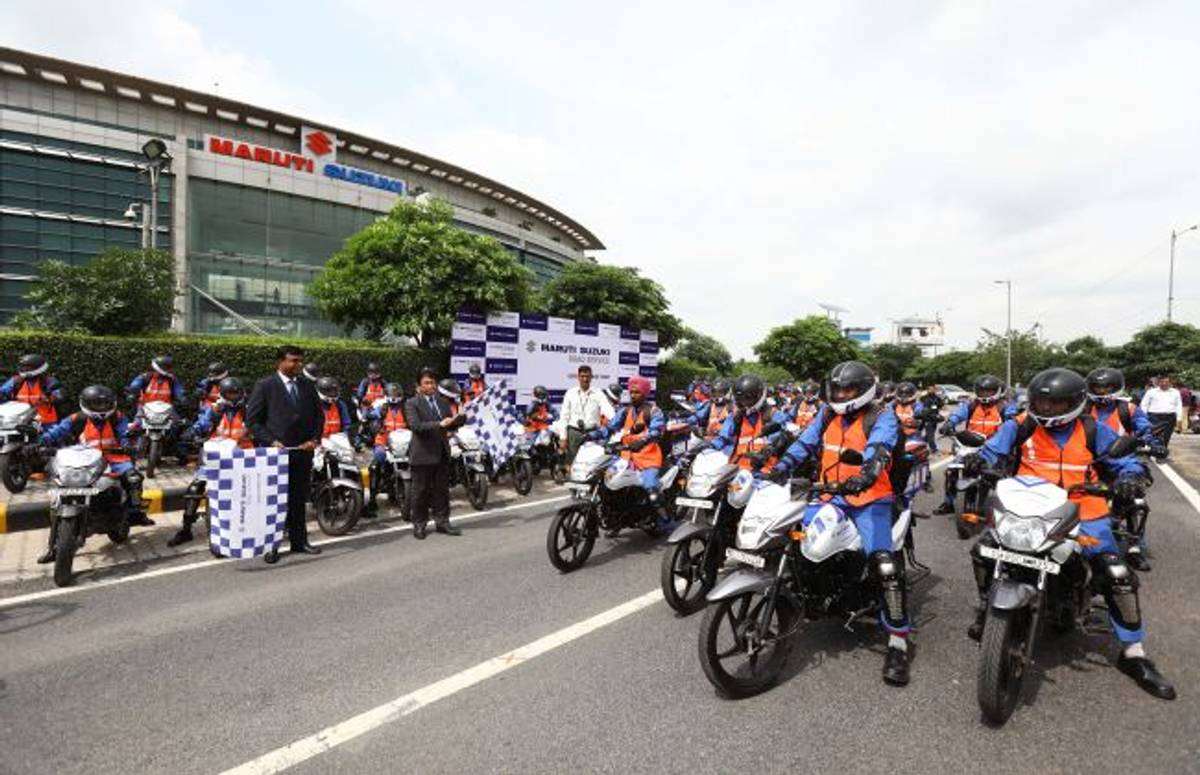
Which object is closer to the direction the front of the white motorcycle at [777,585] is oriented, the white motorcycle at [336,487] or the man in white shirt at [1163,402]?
the white motorcycle

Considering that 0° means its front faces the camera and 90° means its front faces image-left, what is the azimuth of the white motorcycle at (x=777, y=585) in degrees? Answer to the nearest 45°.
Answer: approximately 45°

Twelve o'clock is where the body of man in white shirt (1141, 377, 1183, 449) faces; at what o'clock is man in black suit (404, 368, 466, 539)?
The man in black suit is roughly at 1 o'clock from the man in white shirt.

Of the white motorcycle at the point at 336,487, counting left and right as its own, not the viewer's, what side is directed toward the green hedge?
back

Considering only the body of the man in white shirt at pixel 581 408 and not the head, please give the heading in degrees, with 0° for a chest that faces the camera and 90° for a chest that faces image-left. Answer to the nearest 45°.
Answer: approximately 0°

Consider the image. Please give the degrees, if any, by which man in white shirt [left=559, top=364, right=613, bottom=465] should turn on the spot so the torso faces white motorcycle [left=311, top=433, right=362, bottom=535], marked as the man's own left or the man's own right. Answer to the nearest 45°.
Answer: approximately 45° to the man's own right

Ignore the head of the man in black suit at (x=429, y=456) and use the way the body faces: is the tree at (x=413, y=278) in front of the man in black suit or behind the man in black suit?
behind

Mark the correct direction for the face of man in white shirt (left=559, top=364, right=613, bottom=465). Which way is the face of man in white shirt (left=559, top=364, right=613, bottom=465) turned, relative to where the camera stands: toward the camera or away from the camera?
toward the camera

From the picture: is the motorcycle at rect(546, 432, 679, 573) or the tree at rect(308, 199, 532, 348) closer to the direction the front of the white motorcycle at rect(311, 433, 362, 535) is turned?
the motorcycle

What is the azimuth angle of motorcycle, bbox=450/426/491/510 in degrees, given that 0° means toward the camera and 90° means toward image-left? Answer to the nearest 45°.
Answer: approximately 315°

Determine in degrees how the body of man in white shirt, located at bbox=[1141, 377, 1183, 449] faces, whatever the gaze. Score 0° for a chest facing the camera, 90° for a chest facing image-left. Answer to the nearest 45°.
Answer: approximately 0°

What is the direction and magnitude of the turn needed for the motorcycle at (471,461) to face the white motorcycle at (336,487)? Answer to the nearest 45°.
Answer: approximately 90° to its right

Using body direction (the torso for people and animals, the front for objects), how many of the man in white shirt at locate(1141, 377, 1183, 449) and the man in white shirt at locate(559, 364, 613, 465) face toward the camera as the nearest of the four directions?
2

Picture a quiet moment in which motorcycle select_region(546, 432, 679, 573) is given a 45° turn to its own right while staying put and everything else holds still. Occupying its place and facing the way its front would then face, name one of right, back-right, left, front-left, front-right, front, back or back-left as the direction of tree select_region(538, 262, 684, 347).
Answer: right

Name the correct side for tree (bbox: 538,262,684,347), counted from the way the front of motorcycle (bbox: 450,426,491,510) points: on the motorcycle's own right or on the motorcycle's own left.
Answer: on the motorcycle's own left

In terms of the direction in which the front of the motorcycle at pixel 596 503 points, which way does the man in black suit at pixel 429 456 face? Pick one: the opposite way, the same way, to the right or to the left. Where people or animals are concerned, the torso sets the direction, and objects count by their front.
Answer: to the left

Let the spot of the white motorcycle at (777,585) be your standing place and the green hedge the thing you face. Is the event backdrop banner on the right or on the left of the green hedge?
right
